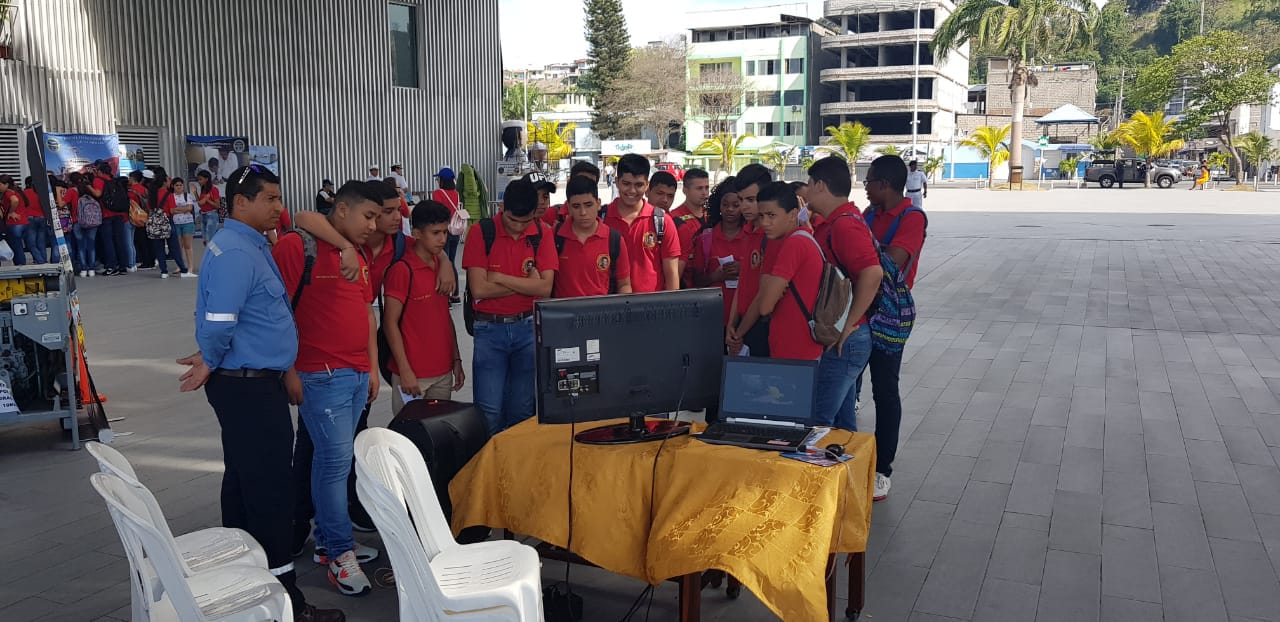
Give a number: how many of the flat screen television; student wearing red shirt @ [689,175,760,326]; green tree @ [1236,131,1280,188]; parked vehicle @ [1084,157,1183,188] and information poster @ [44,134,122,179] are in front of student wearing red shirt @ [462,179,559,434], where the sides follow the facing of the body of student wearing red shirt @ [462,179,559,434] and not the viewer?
1

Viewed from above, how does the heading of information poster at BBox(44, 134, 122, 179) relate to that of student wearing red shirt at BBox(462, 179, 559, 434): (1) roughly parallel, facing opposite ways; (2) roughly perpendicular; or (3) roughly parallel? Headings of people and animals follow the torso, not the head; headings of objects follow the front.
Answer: roughly parallel

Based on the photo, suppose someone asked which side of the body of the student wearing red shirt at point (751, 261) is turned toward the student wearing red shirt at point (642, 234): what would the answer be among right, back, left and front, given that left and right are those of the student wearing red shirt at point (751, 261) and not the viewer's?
right

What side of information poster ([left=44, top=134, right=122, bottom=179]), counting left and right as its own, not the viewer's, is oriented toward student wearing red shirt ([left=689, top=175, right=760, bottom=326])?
front

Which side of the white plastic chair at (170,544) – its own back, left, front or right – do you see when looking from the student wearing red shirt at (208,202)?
left

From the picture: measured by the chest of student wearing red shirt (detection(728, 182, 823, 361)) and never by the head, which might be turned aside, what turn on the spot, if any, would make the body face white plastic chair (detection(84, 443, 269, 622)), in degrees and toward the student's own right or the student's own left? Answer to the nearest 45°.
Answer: approximately 45° to the student's own left

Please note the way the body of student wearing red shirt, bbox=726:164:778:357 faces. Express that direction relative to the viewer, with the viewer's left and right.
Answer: facing the viewer and to the left of the viewer

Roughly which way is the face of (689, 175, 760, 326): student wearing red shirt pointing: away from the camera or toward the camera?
toward the camera

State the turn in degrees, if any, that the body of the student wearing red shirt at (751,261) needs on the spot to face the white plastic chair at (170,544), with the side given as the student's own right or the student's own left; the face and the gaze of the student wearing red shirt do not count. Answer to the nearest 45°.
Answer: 0° — they already face it

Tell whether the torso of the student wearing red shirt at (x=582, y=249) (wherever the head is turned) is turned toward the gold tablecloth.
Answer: yes

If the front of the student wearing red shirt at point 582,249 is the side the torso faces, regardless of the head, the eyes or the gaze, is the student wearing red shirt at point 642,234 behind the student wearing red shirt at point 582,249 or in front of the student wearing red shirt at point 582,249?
behind

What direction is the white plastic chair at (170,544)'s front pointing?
to the viewer's right

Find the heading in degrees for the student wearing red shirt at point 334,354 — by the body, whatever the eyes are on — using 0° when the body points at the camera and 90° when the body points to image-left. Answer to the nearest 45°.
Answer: approximately 315°

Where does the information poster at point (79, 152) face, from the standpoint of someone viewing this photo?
facing the viewer

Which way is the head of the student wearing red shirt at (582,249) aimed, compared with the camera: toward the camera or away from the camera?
toward the camera
